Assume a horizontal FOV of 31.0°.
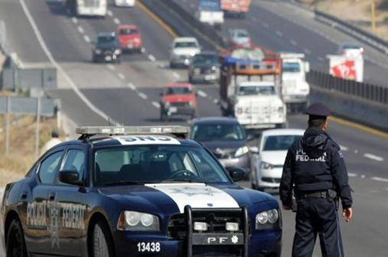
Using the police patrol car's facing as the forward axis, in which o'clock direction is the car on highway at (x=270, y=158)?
The car on highway is roughly at 8 o'clock from the police patrol car.

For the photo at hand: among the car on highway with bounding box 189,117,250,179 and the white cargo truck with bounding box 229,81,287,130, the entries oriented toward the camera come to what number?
2

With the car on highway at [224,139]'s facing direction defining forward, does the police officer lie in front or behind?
in front

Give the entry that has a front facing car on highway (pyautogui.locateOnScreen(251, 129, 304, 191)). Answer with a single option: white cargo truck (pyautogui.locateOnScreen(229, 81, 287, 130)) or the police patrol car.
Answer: the white cargo truck

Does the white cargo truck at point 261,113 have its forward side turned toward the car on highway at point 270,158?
yes

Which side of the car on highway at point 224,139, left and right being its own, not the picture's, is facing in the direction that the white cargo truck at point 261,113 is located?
back

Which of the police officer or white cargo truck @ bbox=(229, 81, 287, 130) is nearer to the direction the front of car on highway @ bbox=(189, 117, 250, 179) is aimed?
the police officer

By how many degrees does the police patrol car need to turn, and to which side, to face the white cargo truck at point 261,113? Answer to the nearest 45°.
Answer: approximately 135° to its left

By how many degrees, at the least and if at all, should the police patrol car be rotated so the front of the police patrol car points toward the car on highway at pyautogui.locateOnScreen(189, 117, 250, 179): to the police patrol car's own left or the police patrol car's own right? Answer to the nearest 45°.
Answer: approximately 135° to the police patrol car's own left

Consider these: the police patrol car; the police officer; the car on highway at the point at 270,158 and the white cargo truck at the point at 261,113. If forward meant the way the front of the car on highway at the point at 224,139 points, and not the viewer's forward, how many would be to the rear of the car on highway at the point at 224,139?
1

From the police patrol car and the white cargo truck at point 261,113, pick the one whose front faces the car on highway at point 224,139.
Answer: the white cargo truck

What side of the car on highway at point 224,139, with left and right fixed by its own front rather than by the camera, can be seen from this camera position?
front

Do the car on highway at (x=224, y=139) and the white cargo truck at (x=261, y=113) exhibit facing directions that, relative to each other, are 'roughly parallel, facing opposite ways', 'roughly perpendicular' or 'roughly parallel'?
roughly parallel

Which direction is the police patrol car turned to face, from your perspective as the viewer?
facing the viewer and to the right of the viewer

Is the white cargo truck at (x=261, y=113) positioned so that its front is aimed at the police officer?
yes

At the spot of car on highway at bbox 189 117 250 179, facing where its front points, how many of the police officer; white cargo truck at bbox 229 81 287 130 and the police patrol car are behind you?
1

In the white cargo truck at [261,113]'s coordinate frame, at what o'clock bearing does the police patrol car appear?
The police patrol car is roughly at 12 o'clock from the white cargo truck.

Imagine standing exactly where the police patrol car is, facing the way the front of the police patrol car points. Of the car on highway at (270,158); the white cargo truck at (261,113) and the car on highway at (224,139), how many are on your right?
0

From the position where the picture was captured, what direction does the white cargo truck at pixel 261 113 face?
facing the viewer

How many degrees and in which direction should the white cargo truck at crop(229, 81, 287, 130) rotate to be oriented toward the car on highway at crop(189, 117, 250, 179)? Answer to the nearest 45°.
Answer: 0° — it already faces it
